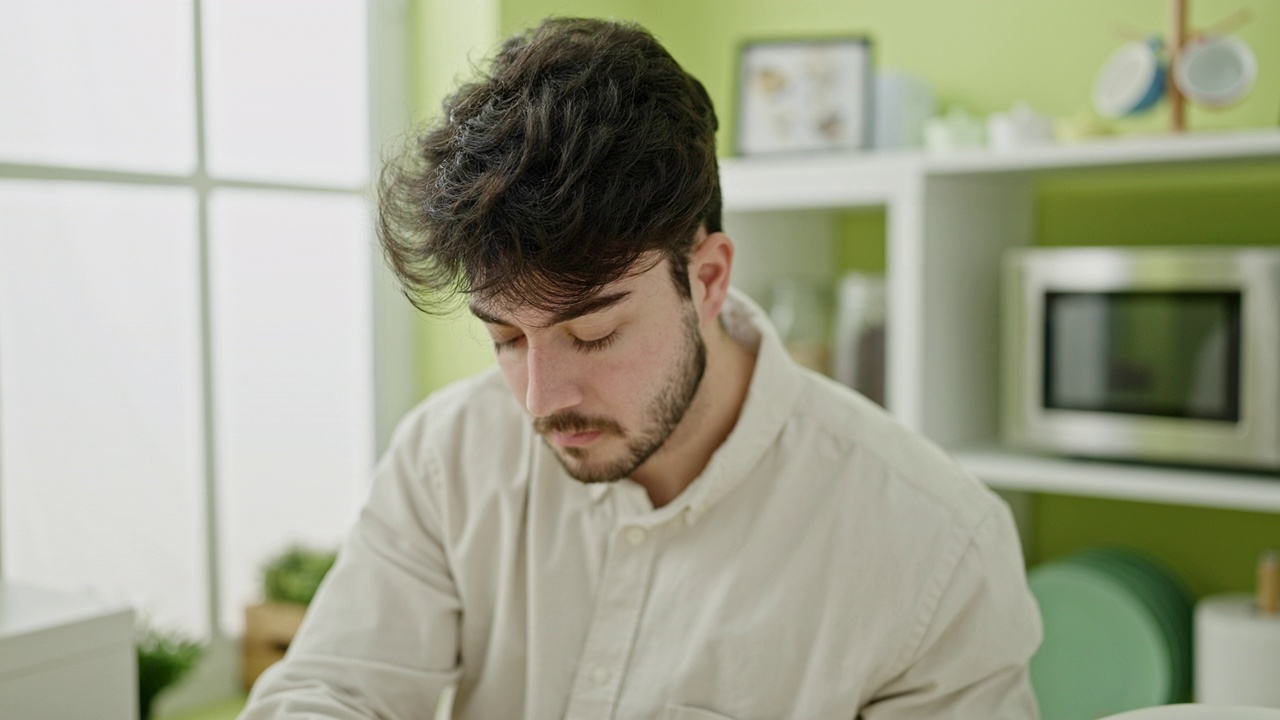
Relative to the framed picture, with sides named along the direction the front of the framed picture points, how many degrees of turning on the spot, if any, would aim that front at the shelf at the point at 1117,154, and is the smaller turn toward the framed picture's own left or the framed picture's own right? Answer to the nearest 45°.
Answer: approximately 45° to the framed picture's own left

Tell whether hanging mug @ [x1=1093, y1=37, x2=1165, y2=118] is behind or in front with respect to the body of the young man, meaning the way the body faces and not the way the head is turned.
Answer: behind

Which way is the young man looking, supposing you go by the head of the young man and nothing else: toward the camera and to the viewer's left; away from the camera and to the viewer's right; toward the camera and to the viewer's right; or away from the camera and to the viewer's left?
toward the camera and to the viewer's left

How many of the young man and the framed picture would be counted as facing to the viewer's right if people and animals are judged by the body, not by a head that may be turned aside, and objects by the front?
0

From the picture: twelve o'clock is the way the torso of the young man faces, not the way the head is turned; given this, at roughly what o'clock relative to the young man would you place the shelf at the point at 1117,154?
The shelf is roughly at 6 o'clock from the young man.

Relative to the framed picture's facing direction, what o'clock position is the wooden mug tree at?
The wooden mug tree is roughly at 10 o'clock from the framed picture.

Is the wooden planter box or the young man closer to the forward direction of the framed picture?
the young man

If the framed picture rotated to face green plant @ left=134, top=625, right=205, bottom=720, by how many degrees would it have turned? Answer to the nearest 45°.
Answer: approximately 45° to its right

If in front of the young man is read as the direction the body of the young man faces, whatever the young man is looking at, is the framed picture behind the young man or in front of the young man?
behind

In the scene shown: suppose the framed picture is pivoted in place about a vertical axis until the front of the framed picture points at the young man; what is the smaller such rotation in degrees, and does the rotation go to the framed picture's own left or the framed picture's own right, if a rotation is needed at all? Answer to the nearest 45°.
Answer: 0° — it already faces them

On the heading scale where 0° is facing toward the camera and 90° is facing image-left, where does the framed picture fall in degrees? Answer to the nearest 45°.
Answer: approximately 0°

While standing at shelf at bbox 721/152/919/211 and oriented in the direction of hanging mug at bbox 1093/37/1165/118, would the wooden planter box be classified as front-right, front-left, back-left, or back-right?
back-right
